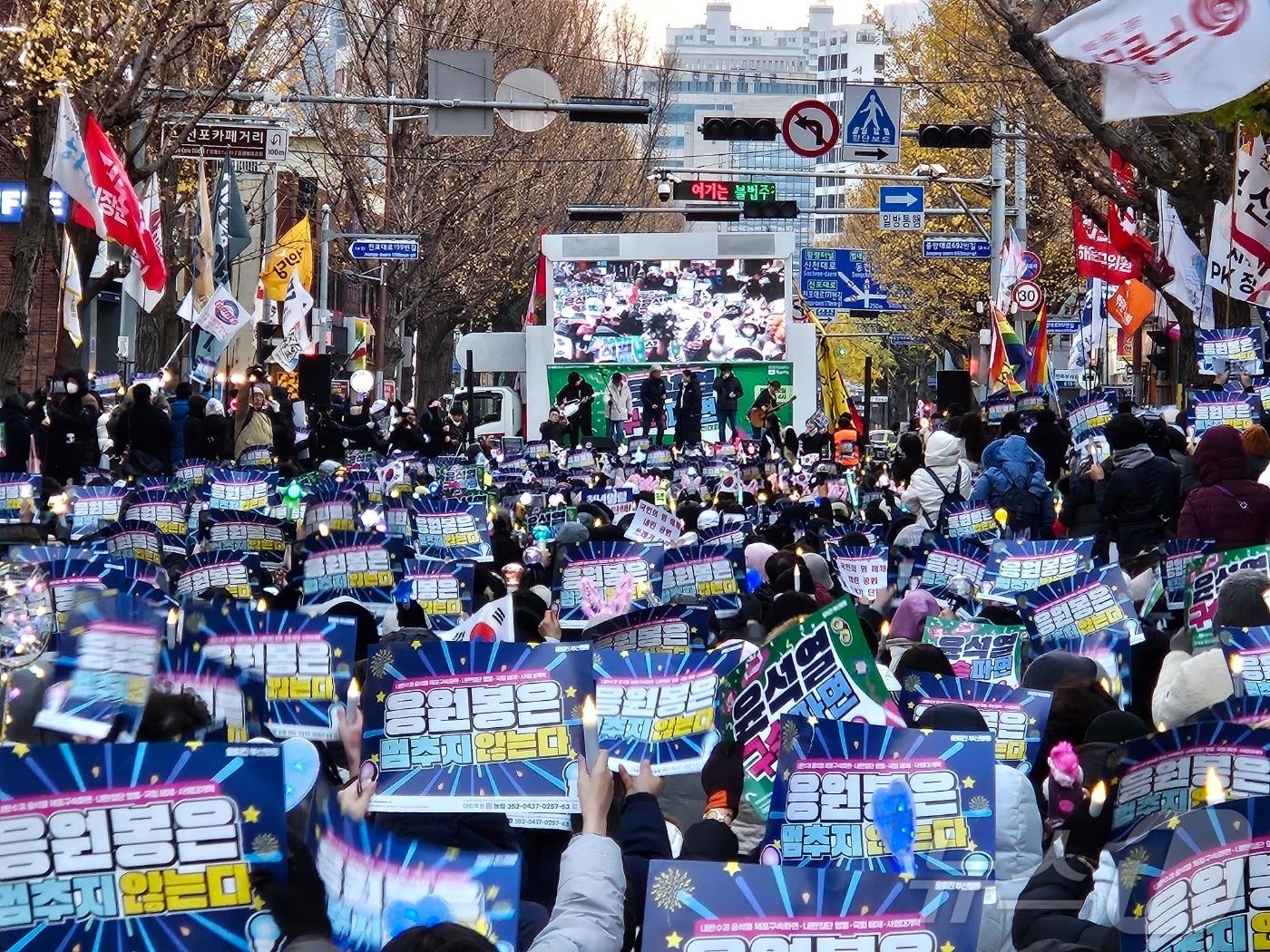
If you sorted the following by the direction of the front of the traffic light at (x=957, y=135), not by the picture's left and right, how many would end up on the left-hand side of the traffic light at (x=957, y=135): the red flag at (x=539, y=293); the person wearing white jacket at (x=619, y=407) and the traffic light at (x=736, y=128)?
0

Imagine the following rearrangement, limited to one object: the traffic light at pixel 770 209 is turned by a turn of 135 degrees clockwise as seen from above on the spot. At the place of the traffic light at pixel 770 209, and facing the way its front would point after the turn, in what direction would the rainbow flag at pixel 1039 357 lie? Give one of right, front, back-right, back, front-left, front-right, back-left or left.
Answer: back

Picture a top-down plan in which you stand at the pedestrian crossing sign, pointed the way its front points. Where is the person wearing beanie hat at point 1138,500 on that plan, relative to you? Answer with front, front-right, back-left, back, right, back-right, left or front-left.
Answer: front

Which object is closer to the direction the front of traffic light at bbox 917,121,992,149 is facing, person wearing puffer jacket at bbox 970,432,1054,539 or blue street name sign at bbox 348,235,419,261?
the person wearing puffer jacket

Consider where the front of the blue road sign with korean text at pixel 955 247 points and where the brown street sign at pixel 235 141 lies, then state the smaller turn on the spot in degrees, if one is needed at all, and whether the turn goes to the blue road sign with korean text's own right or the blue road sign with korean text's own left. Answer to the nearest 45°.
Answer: approximately 45° to the blue road sign with korean text's own right

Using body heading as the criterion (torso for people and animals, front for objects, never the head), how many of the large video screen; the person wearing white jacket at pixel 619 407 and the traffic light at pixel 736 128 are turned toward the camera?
3

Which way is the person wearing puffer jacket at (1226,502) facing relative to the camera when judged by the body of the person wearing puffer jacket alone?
away from the camera

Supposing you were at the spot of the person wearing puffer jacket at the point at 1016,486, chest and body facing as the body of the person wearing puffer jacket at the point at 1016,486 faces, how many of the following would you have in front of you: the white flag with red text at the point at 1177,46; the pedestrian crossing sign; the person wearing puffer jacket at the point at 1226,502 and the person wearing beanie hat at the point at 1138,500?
1

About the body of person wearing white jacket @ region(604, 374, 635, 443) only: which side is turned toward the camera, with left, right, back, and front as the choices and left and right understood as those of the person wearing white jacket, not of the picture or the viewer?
front

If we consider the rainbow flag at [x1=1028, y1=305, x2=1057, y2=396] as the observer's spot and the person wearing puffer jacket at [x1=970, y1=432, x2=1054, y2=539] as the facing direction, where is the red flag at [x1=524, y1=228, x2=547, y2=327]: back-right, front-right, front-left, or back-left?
back-right

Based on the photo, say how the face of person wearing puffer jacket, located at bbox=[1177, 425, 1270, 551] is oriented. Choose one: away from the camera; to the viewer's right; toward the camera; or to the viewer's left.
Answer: away from the camera

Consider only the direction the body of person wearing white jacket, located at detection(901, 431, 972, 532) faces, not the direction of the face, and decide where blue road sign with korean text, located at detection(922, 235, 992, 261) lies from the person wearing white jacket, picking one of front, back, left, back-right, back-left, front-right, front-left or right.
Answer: front-right

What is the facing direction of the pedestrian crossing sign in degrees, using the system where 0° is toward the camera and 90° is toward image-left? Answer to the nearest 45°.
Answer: approximately 0°

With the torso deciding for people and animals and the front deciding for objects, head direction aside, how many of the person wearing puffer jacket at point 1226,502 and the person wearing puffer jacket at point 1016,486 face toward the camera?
0

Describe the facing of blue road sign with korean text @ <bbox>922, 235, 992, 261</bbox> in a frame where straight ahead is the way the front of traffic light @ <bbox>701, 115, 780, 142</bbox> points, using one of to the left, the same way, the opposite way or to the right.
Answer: the same way

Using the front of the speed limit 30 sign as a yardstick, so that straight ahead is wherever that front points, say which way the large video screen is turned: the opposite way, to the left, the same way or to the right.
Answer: the same way

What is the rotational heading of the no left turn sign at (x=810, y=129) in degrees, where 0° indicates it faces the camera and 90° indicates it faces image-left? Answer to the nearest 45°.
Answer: approximately 0°
